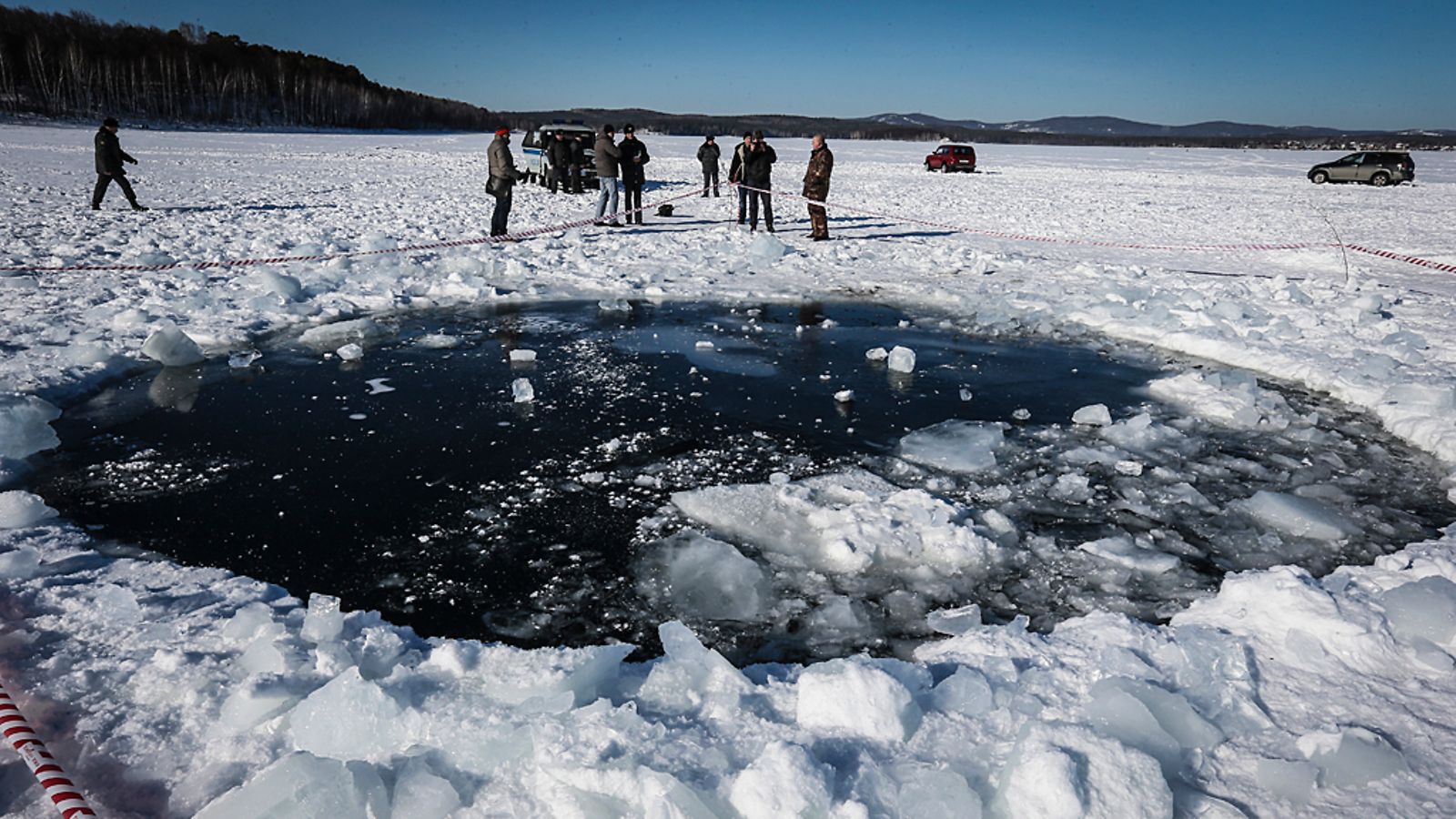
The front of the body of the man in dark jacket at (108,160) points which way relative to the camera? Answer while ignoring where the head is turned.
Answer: to the viewer's right

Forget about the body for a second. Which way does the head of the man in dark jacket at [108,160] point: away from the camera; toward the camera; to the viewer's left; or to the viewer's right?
to the viewer's right

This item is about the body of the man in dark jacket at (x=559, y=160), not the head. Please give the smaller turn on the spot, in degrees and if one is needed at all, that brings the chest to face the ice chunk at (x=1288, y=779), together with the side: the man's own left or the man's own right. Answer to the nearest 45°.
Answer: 0° — they already face it

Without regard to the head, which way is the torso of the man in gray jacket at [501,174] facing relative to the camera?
to the viewer's right

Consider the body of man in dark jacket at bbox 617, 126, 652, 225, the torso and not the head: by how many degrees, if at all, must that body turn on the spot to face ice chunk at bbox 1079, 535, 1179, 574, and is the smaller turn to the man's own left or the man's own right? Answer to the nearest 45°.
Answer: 0° — they already face it

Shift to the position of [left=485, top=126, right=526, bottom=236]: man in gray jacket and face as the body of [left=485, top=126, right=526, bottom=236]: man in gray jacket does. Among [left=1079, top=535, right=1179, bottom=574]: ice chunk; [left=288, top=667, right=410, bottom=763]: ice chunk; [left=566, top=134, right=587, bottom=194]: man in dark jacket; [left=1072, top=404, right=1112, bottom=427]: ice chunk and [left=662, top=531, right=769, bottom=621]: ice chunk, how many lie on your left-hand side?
1

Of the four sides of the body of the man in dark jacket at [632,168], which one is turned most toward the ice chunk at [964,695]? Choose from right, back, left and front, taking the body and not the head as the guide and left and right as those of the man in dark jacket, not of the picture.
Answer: front

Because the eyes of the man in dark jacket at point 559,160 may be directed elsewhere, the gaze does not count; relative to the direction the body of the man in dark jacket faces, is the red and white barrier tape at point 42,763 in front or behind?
in front

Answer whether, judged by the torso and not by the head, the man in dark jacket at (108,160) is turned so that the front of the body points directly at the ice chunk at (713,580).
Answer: no

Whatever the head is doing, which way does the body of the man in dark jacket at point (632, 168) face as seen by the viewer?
toward the camera

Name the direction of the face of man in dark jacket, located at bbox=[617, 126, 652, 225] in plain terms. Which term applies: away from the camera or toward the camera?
toward the camera

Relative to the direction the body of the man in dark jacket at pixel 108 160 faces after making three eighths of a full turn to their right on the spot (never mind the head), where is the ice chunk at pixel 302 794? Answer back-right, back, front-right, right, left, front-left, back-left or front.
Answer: front-left

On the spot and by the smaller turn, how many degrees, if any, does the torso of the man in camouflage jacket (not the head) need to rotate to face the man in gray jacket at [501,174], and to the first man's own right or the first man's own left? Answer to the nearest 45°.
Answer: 0° — they already face them

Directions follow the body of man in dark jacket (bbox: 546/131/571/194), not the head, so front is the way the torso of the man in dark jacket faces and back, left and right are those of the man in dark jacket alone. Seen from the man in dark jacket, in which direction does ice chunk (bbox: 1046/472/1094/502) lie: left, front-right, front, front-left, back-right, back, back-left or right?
front

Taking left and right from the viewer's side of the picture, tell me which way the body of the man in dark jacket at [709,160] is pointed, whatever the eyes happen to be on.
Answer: facing the viewer
